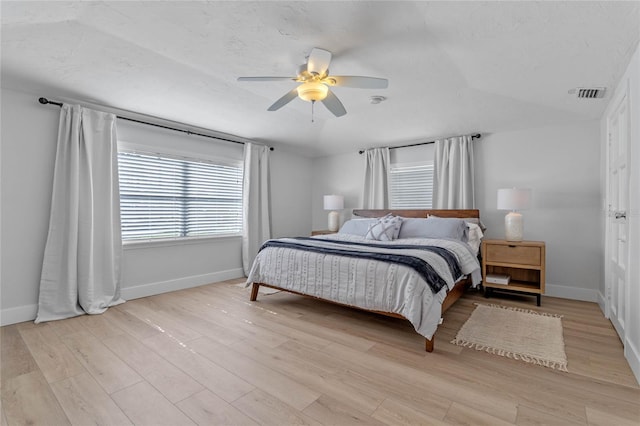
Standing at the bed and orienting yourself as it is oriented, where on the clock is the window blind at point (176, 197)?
The window blind is roughly at 2 o'clock from the bed.

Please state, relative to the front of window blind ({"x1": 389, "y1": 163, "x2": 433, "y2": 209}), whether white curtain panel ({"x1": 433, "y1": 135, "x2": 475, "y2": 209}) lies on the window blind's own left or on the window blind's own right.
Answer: on the window blind's own left

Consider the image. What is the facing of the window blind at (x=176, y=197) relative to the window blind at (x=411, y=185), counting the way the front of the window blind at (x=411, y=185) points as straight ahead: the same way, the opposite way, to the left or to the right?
to the left

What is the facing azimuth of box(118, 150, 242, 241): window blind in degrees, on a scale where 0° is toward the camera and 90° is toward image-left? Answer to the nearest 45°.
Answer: approximately 315°

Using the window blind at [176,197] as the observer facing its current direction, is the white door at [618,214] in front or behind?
in front

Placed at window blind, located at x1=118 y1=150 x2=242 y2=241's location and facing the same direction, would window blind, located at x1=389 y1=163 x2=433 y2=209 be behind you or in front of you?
in front

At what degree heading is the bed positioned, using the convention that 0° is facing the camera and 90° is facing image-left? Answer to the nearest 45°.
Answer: approximately 45°

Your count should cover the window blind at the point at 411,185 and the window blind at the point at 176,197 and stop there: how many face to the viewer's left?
0

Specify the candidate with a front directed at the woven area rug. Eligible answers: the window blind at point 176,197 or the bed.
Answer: the window blind

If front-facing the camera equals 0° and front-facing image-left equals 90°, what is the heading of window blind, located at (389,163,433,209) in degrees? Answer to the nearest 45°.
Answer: approximately 0°

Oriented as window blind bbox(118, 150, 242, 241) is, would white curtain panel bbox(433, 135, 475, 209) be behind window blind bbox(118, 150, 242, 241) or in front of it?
in front
